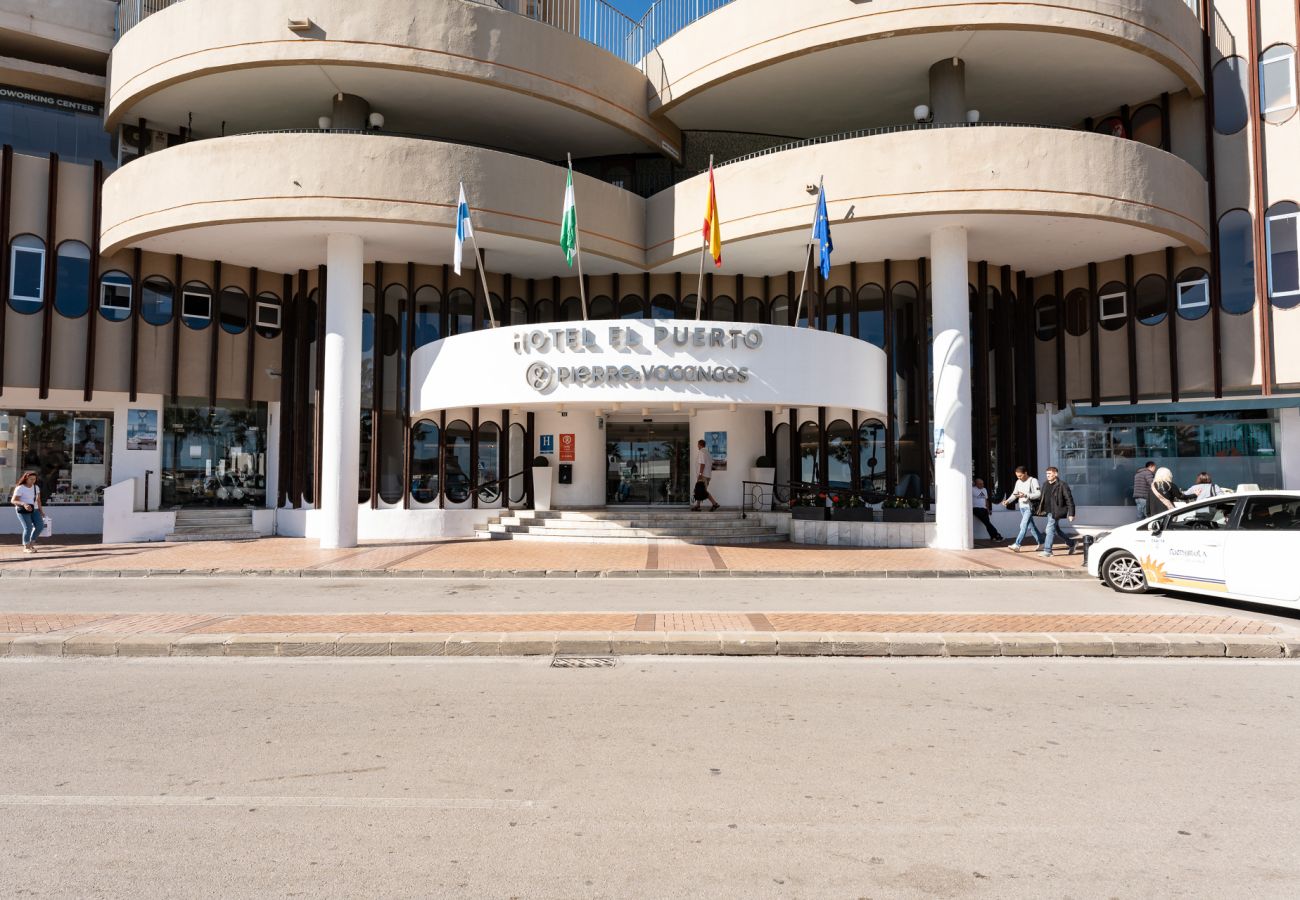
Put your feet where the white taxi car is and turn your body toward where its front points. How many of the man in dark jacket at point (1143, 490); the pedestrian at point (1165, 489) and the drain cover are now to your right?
2

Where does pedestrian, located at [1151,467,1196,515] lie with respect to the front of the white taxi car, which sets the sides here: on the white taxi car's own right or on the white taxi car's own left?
on the white taxi car's own right

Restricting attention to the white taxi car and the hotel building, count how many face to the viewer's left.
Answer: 1

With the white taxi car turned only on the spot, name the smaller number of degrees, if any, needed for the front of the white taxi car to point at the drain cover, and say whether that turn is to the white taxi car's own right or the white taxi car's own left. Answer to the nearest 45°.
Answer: approximately 45° to the white taxi car's own left

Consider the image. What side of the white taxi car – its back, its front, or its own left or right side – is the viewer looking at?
left

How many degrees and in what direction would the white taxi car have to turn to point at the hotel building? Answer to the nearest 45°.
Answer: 0° — it already faces it

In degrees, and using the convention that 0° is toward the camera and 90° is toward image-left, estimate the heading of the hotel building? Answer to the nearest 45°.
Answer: approximately 0°

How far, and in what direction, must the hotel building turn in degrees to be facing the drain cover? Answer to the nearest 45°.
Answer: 0° — it already faces it

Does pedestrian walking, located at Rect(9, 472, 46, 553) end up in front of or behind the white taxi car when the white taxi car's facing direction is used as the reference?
in front

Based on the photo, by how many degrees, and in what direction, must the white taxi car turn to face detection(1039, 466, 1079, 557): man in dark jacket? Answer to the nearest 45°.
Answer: approximately 45° to its right
